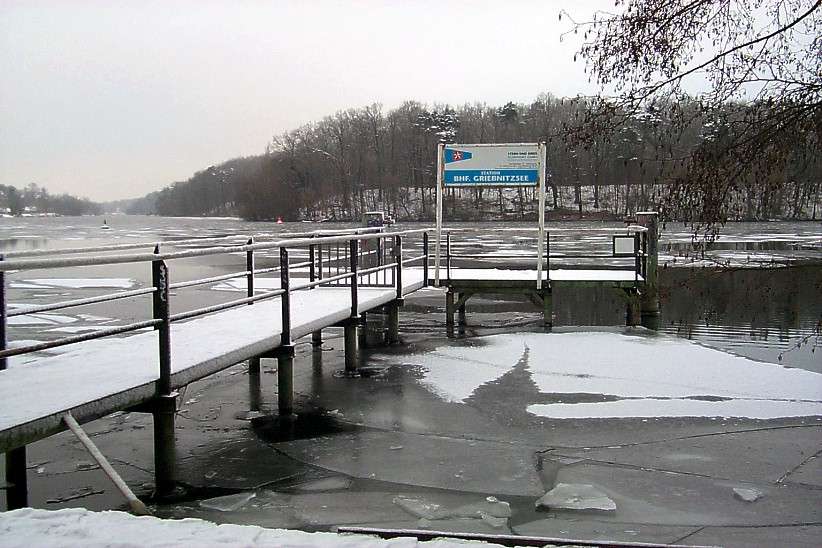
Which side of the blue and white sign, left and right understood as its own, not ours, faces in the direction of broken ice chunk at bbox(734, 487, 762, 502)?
front

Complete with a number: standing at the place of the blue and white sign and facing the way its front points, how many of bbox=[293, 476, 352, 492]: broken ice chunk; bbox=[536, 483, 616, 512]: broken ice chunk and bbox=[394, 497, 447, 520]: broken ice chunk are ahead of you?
3

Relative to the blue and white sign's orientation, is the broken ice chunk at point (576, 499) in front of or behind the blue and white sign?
in front

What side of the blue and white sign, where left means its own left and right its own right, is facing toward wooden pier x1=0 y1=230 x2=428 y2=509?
front

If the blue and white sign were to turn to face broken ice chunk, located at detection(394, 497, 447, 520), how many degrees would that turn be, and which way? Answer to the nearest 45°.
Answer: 0° — it already faces it

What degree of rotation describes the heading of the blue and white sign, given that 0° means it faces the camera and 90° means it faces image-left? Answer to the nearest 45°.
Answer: approximately 0°

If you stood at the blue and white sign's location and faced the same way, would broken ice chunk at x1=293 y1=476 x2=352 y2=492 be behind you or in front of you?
in front

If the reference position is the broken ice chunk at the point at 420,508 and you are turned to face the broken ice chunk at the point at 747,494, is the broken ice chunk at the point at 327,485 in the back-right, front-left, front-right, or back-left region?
back-left
